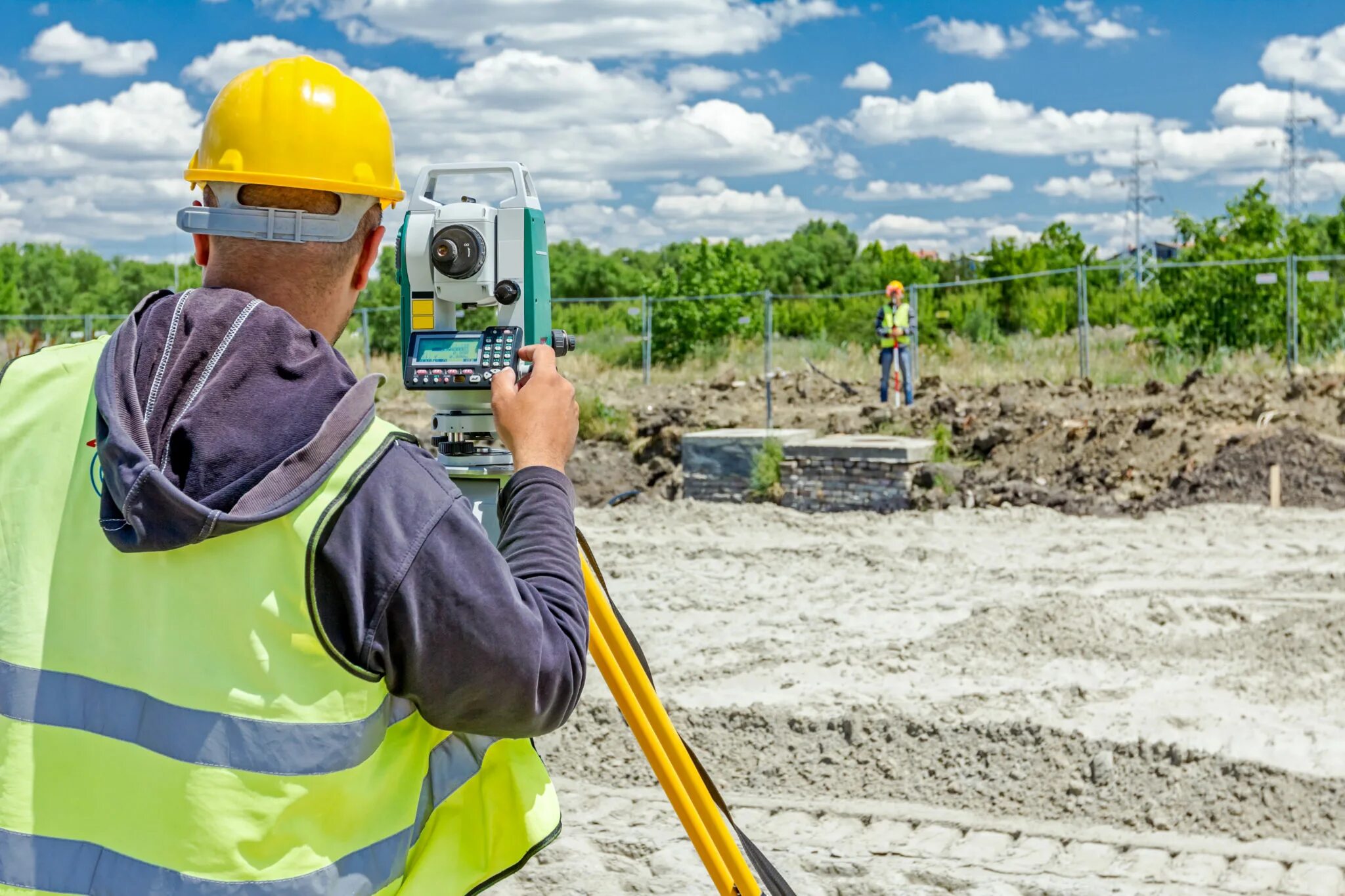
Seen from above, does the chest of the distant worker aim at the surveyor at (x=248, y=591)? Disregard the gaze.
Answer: yes

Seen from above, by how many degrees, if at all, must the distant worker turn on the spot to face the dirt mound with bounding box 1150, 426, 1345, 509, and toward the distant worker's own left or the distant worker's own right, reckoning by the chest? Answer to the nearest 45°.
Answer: approximately 45° to the distant worker's own left

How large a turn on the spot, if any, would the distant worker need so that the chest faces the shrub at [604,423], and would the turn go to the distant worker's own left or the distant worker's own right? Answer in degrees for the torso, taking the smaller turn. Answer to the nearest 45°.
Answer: approximately 45° to the distant worker's own right

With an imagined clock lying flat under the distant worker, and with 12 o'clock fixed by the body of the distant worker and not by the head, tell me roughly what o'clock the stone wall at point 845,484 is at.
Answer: The stone wall is roughly at 12 o'clock from the distant worker.

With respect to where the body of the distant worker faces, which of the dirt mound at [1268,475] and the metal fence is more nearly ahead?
the dirt mound

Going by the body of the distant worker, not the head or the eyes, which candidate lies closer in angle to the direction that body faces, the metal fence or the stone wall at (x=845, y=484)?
the stone wall

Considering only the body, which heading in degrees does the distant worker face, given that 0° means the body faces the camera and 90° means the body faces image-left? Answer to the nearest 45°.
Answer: approximately 0°

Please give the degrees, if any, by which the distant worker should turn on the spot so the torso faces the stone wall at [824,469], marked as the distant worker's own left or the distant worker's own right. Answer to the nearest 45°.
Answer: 0° — they already face it

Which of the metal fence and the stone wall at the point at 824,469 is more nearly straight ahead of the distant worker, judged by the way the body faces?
the stone wall
